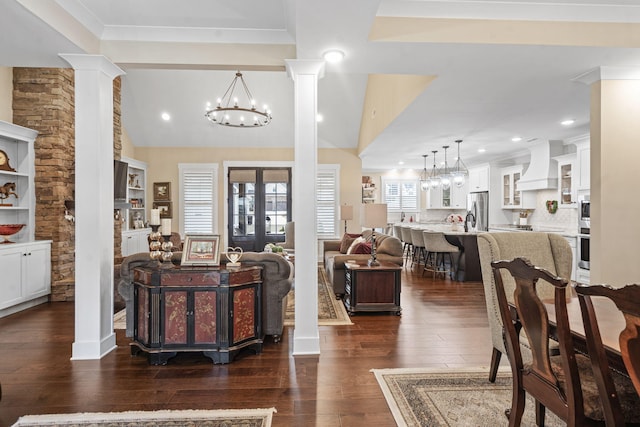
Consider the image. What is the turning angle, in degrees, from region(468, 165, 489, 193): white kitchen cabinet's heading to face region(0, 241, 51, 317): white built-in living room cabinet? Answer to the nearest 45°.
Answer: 0° — it already faces it

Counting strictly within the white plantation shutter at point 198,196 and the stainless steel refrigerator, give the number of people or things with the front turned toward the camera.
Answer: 2

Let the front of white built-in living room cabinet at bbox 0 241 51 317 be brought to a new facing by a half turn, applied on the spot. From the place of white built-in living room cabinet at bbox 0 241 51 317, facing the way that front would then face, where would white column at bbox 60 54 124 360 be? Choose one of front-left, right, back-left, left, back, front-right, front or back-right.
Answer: back-left

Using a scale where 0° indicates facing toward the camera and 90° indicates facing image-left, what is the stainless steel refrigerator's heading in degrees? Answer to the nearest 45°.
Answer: approximately 0°

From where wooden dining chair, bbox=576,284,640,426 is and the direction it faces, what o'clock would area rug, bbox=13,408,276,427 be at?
The area rug is roughly at 7 o'clock from the wooden dining chair.

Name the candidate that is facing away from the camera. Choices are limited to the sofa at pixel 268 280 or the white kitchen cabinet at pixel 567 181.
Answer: the sofa

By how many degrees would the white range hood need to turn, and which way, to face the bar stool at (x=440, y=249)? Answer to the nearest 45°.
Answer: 0° — it already faces it

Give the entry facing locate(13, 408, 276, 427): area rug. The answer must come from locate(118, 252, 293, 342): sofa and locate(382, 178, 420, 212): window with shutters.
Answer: the window with shutters

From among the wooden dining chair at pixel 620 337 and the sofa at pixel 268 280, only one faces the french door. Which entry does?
the sofa

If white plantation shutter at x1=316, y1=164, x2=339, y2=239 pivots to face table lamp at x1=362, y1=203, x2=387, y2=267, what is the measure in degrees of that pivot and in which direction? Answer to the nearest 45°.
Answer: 0° — it already faces it
